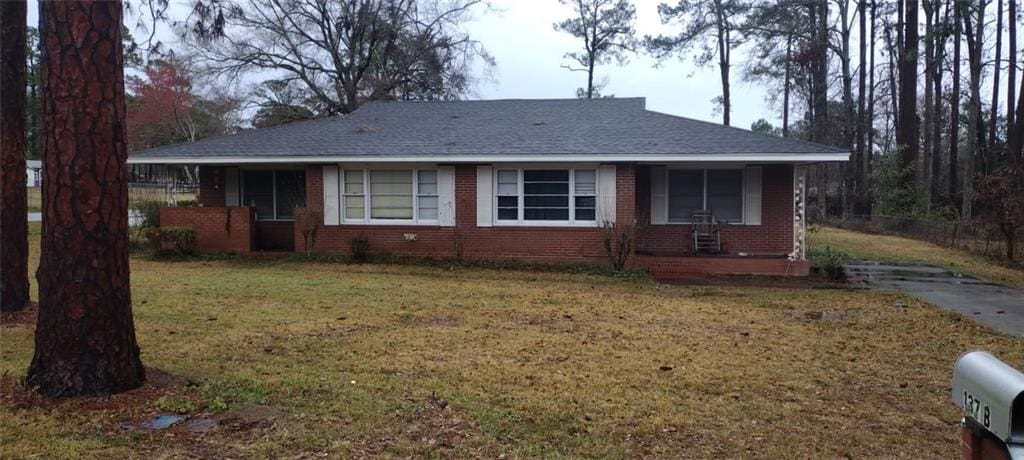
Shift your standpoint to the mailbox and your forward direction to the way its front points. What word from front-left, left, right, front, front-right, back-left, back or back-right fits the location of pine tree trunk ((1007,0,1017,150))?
back-left

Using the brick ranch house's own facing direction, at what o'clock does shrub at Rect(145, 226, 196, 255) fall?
The shrub is roughly at 3 o'clock from the brick ranch house.

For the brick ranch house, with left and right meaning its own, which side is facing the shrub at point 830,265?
left

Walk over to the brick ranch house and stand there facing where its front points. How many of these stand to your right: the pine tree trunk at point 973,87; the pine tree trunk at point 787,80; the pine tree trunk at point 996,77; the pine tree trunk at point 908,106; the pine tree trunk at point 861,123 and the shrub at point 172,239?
1

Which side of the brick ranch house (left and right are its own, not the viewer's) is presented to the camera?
front

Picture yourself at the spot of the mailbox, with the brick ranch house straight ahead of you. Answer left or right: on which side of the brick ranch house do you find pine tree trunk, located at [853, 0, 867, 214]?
right

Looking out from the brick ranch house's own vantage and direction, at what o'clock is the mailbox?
The mailbox is roughly at 12 o'clock from the brick ranch house.

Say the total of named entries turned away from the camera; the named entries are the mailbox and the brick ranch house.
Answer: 0

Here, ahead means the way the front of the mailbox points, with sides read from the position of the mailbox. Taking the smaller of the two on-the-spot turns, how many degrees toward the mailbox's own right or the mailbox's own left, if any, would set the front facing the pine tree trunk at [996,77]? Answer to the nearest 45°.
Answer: approximately 135° to the mailbox's own left
